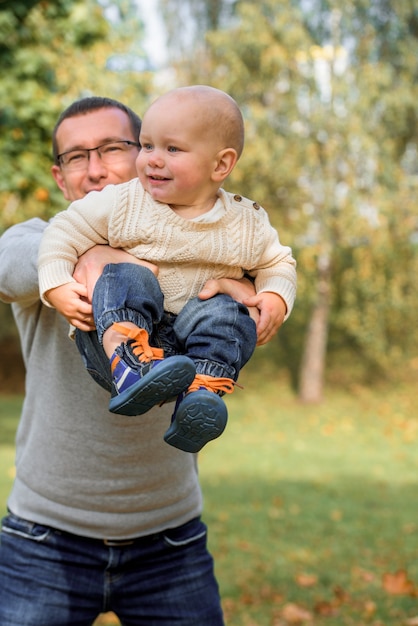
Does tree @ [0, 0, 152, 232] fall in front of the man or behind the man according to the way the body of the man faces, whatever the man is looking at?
behind

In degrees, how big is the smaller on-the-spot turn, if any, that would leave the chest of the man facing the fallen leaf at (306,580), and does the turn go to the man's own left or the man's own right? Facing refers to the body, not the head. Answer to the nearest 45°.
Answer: approximately 135° to the man's own left

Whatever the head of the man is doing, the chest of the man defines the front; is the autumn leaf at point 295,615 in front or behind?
behind

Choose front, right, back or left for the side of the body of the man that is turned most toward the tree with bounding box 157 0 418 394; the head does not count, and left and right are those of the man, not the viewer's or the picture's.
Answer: back

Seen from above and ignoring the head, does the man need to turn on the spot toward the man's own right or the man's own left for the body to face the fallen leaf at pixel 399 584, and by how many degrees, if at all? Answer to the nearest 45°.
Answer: approximately 135° to the man's own left

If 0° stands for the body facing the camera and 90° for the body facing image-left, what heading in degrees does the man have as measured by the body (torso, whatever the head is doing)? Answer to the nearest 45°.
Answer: approximately 0°
